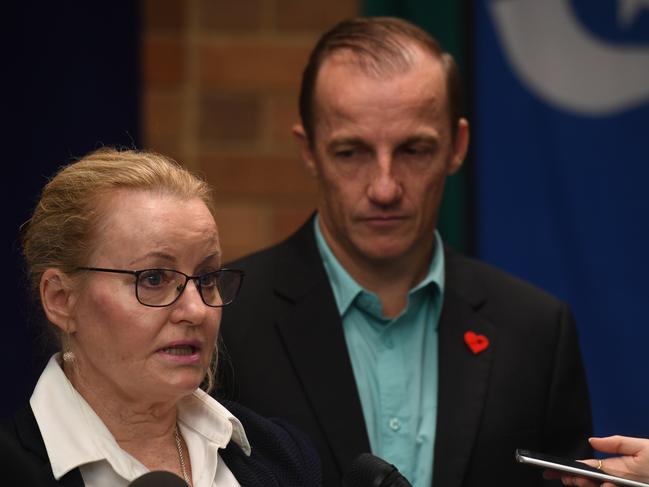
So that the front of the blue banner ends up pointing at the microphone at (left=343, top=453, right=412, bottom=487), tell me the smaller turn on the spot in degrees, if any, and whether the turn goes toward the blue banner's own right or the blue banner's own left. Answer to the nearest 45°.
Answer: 0° — it already faces it

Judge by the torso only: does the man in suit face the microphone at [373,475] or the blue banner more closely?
the microphone

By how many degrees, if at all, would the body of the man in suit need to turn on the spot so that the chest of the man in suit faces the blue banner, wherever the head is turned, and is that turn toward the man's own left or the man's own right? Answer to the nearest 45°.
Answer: approximately 135° to the man's own left

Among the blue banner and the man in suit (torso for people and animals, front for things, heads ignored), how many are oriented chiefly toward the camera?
2

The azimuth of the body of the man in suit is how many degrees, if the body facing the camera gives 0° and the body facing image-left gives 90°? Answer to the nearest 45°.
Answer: approximately 0°

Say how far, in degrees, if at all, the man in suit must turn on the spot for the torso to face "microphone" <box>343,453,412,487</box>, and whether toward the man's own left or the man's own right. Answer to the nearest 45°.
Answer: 0° — they already face it
